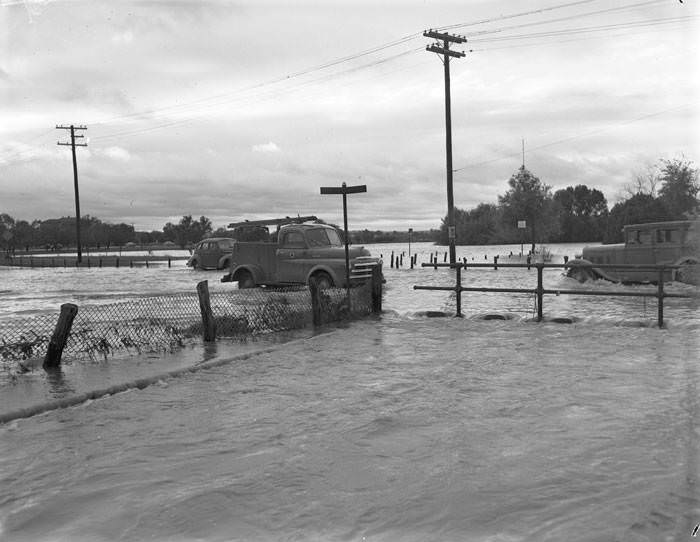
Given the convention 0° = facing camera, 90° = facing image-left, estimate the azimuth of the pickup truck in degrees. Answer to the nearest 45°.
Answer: approximately 315°

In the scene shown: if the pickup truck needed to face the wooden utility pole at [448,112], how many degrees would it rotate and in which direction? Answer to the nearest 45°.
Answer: approximately 90° to its left

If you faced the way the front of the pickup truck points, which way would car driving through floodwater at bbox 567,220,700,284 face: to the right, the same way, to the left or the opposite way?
the opposite way

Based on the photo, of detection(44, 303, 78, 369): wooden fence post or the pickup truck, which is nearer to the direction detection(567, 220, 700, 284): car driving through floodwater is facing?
the pickup truck

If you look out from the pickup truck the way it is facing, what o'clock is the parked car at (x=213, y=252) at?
The parked car is roughly at 7 o'clock from the pickup truck.

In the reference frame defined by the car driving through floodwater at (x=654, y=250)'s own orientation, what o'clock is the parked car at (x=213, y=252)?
the parked car at (x=213, y=252) is roughly at 1 o'clock from the car driving through floodwater at (x=654, y=250).

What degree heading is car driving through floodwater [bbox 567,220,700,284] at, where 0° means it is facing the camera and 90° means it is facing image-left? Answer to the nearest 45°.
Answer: approximately 90°

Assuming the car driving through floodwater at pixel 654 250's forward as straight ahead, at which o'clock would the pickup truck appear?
The pickup truck is roughly at 11 o'clock from the car driving through floodwater.

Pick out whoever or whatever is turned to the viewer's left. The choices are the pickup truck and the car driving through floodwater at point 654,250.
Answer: the car driving through floodwater

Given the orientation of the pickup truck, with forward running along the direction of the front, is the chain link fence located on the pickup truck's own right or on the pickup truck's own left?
on the pickup truck's own right

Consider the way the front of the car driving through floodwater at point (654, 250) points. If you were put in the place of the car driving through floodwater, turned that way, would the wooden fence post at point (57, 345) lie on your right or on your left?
on your left

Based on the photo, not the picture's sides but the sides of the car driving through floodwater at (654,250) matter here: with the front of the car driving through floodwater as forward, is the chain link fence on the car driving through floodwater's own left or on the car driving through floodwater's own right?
on the car driving through floodwater's own left

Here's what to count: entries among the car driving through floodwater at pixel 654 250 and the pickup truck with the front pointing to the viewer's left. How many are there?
1
